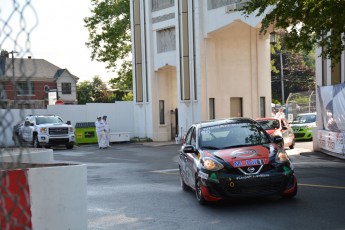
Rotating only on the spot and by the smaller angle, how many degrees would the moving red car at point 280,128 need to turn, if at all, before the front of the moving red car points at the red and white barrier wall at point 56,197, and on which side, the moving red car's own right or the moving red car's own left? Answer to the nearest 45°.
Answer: approximately 45° to the moving red car's own right

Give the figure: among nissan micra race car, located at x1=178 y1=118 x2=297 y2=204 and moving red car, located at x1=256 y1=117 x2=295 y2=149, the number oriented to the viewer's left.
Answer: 0

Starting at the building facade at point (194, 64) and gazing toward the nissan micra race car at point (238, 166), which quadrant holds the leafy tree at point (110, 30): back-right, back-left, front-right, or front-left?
back-right

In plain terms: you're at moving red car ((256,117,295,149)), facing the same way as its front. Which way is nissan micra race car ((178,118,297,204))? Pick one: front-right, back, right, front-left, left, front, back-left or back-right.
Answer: front-right

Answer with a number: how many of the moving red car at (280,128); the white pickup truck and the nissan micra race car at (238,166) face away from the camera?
0

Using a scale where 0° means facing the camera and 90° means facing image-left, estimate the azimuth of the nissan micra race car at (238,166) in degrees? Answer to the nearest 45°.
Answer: approximately 315°

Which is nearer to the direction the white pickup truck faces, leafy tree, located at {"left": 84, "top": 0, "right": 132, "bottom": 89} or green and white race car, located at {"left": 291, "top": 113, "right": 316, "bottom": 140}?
the green and white race car

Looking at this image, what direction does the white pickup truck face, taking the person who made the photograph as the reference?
facing the viewer and to the right of the viewer

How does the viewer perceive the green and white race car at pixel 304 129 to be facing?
facing the viewer and to the left of the viewer
